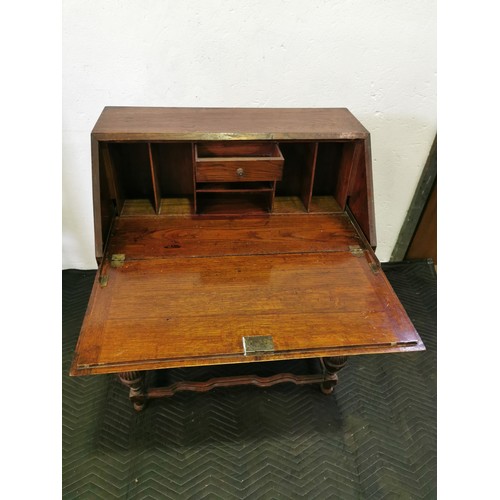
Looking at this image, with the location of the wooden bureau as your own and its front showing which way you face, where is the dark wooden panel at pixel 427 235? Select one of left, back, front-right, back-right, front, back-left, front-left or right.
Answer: back-left

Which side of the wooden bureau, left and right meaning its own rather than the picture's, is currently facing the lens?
front
